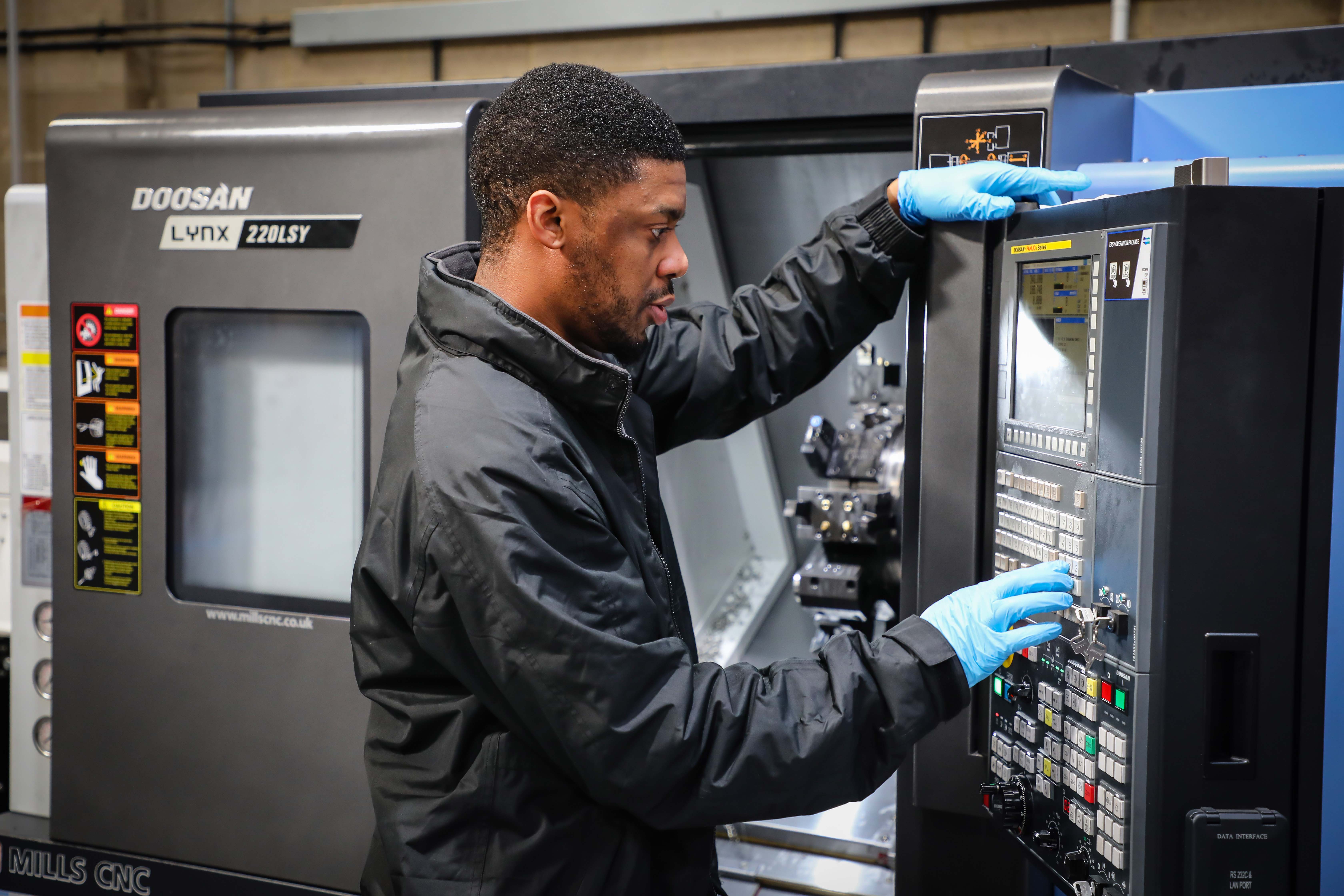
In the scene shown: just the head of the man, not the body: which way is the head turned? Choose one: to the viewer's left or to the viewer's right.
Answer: to the viewer's right

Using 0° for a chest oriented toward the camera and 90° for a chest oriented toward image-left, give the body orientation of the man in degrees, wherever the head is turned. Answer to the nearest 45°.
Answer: approximately 270°

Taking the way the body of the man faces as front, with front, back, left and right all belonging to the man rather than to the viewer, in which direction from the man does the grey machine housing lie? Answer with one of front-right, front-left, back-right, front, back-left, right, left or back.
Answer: back-left
